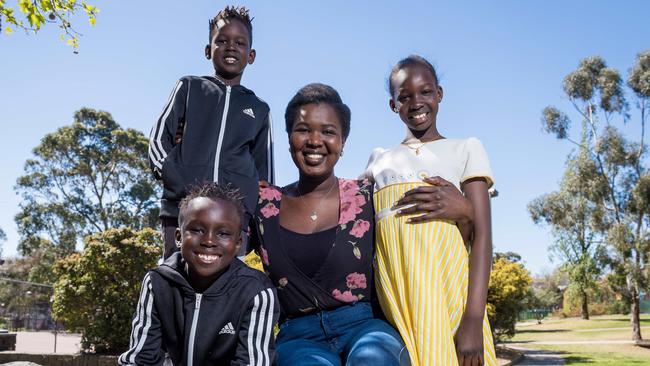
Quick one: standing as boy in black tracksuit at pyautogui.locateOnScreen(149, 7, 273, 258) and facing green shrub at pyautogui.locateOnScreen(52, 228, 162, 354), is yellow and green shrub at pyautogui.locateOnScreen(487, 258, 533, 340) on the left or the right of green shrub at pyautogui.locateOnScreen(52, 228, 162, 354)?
right

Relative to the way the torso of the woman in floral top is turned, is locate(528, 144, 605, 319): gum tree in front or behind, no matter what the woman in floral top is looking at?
behind

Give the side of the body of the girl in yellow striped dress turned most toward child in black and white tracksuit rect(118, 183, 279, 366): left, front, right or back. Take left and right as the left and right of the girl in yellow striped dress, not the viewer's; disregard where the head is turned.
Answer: right

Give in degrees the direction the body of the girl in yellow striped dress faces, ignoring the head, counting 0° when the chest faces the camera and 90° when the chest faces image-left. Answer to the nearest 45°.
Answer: approximately 0°
